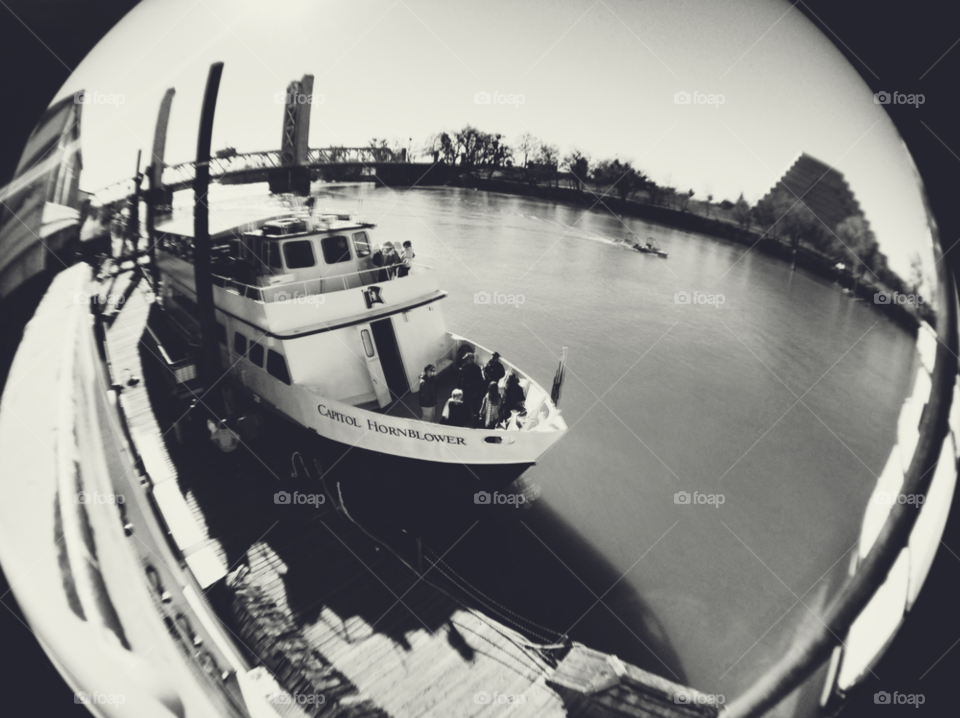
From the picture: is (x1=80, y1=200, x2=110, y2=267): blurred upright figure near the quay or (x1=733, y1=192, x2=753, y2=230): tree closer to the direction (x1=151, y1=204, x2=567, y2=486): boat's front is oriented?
the tree

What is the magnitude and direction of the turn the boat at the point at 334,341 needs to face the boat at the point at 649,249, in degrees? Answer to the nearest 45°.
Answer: approximately 45° to its left

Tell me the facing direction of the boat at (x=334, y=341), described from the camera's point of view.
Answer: facing the viewer and to the right of the viewer
